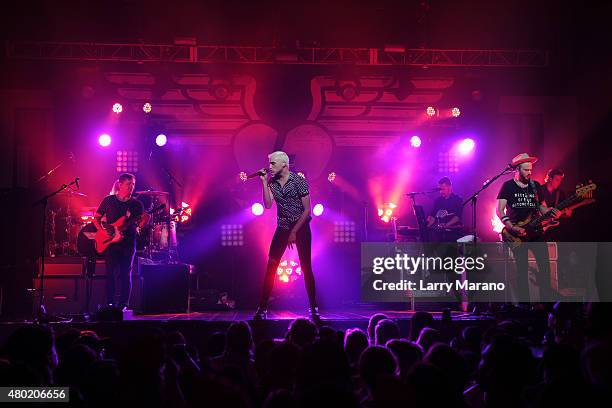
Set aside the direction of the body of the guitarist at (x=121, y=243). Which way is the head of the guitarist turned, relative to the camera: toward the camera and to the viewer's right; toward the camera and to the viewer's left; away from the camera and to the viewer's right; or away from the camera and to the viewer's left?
toward the camera and to the viewer's right

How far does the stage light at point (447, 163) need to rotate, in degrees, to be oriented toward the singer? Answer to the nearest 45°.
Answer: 0° — it already faces them

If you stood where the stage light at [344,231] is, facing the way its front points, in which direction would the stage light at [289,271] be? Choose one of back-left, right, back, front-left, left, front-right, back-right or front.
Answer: front-right

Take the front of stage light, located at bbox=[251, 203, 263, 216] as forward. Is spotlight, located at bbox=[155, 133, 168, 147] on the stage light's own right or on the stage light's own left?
on the stage light's own right

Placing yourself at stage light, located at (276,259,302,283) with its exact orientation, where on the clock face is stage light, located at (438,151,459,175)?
stage light, located at (438,151,459,175) is roughly at 8 o'clock from stage light, located at (276,259,302,283).
